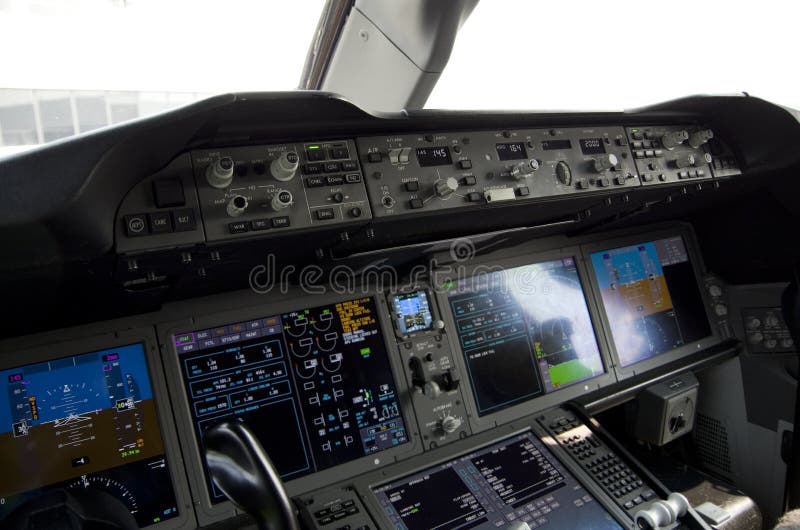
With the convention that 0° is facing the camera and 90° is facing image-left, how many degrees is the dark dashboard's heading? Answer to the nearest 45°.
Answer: approximately 315°
